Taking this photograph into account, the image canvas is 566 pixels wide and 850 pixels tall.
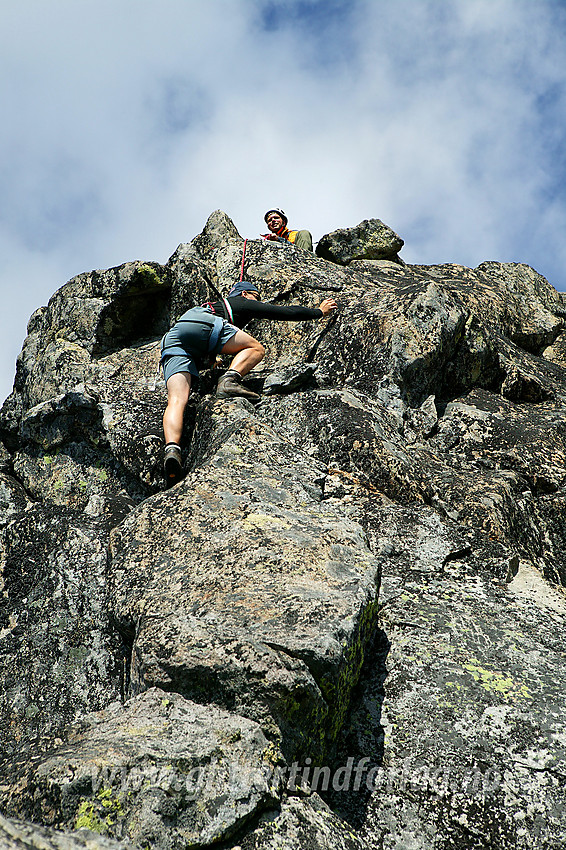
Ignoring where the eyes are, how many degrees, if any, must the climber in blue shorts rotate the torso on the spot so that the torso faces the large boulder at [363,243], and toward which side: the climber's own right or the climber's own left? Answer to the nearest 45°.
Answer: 0° — they already face it

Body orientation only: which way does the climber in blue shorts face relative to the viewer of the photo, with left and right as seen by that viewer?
facing away from the viewer and to the right of the viewer
